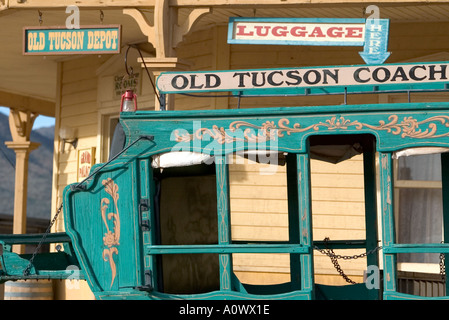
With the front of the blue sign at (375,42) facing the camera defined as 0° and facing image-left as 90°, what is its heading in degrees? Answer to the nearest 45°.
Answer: approximately 0°

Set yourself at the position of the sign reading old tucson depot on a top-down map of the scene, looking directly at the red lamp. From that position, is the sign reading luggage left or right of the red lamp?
left

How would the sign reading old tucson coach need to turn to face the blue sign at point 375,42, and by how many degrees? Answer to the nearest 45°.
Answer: approximately 135° to its left

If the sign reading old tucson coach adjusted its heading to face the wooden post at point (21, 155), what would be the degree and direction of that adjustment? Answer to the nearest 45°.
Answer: approximately 135° to its right

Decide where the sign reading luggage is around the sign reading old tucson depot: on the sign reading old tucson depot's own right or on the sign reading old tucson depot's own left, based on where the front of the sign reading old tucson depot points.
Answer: on the sign reading old tucson depot's own left

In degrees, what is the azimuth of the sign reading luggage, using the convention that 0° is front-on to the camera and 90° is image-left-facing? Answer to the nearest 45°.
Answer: approximately 0°
